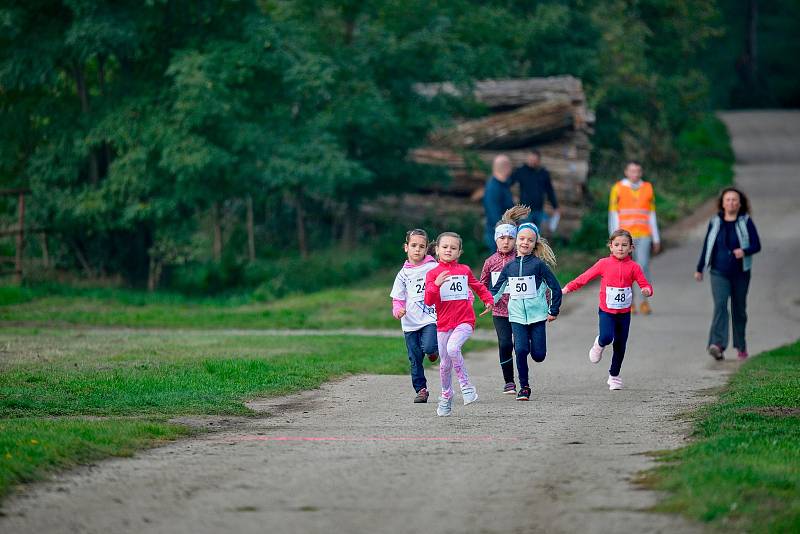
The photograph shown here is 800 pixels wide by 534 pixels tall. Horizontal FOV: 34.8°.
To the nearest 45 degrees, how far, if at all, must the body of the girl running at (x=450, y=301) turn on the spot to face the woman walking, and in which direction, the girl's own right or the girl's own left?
approximately 135° to the girl's own left

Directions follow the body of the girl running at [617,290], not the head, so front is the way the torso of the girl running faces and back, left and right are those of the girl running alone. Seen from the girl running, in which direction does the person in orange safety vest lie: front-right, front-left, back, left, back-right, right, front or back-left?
back

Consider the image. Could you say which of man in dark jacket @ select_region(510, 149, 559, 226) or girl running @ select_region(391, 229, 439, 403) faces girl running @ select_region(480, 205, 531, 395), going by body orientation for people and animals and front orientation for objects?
the man in dark jacket

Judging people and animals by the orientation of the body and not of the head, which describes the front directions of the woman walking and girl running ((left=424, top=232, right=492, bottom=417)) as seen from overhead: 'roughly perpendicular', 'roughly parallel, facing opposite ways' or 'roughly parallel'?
roughly parallel

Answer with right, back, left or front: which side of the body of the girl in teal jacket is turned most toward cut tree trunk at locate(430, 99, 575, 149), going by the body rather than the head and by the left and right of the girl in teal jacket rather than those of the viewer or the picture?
back

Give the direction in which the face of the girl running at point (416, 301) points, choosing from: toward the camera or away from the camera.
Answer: toward the camera

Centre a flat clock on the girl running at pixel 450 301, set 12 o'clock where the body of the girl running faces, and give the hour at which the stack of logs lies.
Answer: The stack of logs is roughly at 6 o'clock from the girl running.

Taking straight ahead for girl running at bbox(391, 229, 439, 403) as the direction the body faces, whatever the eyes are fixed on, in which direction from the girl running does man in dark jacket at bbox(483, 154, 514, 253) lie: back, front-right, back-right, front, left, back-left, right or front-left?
back

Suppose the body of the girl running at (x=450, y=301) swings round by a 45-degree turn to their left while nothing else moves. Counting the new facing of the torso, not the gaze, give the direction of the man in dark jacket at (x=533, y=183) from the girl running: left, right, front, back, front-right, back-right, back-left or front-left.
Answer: back-left

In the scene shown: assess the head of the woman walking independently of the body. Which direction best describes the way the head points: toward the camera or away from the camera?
toward the camera

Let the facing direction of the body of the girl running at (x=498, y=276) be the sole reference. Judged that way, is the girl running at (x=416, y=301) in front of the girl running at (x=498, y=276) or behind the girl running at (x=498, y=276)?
in front

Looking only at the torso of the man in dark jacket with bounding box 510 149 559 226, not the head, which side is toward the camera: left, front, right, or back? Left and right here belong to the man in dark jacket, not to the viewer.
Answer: front

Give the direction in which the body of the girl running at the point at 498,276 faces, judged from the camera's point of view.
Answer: toward the camera

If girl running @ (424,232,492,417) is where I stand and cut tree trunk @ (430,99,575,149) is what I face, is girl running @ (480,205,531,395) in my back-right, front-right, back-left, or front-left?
front-right

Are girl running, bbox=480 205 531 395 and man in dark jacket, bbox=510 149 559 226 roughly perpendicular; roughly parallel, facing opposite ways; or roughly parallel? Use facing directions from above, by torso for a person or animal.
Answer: roughly parallel

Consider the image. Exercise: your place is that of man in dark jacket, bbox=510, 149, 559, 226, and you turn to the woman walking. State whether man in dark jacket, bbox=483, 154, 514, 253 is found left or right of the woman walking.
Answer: right

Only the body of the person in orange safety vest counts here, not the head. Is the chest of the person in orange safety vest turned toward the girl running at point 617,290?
yes

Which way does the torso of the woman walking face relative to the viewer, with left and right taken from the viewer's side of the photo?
facing the viewer
